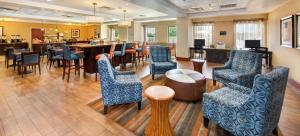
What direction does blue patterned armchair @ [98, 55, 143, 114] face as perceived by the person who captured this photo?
facing to the right of the viewer

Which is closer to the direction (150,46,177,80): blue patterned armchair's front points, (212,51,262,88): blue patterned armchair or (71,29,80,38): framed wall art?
the blue patterned armchair

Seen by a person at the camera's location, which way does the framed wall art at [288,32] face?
facing the viewer and to the left of the viewer

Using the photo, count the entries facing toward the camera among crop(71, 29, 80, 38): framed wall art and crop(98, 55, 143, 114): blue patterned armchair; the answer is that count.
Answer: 1

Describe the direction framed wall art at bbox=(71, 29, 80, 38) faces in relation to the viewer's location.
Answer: facing the viewer

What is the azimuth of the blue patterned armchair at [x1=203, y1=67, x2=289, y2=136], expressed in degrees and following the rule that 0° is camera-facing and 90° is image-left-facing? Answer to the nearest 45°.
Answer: approximately 135°

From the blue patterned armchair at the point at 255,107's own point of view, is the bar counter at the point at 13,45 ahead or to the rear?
ahead

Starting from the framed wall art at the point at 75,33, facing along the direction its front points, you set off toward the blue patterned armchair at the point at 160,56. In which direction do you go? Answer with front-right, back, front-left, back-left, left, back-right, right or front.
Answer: front

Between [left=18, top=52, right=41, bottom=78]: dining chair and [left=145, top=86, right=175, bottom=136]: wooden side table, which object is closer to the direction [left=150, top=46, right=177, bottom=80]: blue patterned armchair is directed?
the wooden side table
